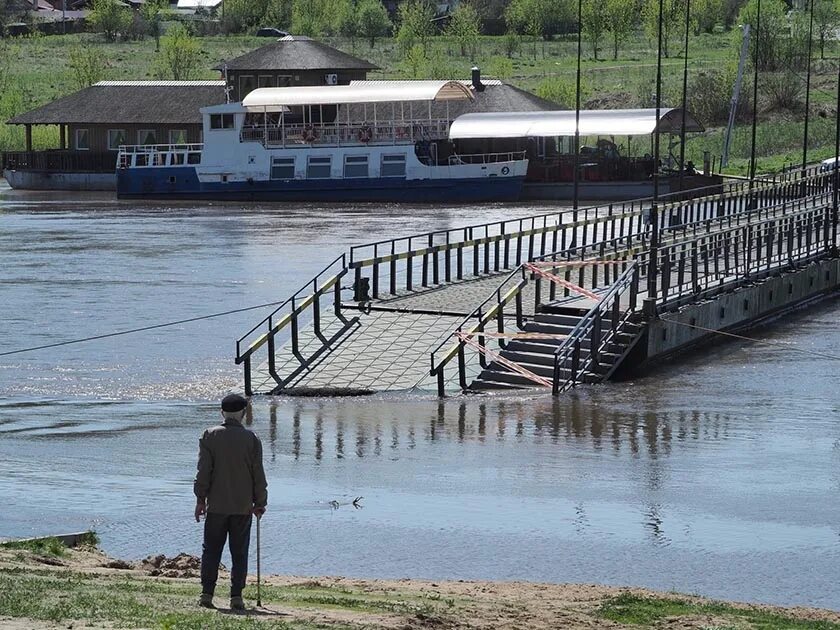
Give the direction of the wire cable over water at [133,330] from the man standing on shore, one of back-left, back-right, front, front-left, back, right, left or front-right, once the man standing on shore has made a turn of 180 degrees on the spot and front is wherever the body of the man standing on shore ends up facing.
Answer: back

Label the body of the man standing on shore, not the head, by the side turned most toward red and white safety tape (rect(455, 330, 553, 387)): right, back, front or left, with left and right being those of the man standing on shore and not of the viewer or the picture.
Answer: front

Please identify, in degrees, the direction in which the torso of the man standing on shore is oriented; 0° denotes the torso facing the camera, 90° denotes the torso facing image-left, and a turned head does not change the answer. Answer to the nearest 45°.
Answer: approximately 180°

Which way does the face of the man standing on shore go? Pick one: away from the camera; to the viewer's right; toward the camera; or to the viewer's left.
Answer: away from the camera

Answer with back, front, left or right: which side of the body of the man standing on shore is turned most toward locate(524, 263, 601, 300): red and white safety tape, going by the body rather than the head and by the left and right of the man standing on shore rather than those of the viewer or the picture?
front

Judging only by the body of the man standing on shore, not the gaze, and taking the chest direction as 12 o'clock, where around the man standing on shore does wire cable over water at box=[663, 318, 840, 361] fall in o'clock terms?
The wire cable over water is roughly at 1 o'clock from the man standing on shore.
